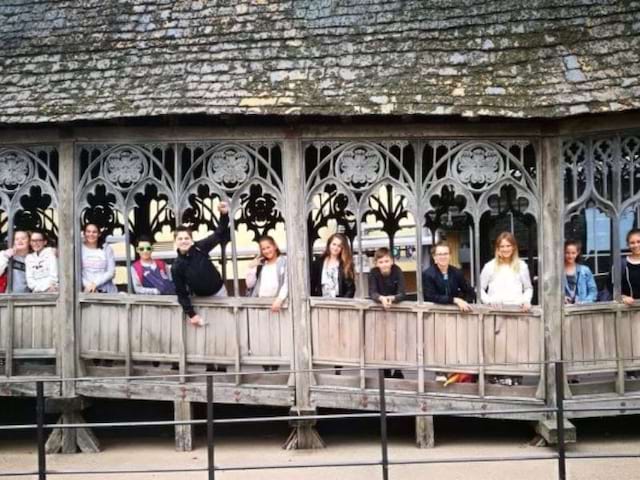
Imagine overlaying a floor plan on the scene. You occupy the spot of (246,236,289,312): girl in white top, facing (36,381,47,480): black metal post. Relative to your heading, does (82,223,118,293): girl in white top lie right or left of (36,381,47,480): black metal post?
right

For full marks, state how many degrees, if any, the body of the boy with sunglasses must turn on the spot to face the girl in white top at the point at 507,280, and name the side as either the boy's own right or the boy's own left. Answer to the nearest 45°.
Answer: approximately 90° to the boy's own left

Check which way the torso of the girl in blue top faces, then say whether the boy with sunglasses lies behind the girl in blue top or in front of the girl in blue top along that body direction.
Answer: in front

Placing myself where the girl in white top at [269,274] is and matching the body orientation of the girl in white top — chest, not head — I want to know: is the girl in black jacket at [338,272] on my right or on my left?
on my left

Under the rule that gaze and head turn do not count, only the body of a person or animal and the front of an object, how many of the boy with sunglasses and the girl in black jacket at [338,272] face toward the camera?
2

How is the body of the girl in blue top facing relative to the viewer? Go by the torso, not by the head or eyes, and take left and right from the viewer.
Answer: facing the viewer and to the left of the viewer

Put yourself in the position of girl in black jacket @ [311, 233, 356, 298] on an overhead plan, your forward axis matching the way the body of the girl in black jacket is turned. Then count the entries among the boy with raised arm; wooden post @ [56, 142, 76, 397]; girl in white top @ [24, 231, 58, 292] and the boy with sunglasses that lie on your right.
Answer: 4

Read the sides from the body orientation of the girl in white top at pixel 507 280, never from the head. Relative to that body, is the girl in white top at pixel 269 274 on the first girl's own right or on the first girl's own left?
on the first girl's own right

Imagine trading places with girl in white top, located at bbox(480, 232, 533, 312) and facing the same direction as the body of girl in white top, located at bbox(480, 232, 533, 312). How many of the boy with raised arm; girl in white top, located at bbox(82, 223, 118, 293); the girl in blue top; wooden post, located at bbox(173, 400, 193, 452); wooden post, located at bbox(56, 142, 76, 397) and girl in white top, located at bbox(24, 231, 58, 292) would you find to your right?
5

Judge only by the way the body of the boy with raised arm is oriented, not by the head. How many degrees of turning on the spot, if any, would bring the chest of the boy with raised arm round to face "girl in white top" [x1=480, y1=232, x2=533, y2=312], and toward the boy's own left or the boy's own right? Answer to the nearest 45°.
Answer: approximately 135° to the boy's own left

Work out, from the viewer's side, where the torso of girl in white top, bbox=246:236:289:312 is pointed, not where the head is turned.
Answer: toward the camera

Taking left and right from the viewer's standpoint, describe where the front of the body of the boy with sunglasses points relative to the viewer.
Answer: facing the viewer

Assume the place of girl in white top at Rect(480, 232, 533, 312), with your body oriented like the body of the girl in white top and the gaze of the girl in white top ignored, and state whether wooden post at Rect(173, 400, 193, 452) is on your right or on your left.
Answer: on your right
